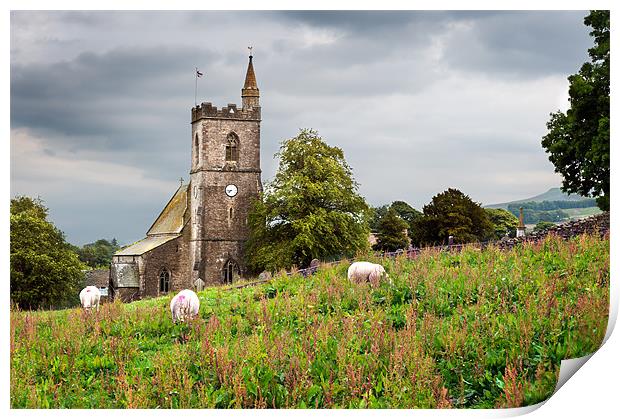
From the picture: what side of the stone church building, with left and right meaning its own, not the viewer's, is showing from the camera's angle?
front

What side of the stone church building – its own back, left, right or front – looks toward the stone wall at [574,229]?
front

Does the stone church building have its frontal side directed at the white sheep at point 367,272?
yes

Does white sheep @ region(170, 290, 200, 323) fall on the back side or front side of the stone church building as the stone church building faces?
on the front side

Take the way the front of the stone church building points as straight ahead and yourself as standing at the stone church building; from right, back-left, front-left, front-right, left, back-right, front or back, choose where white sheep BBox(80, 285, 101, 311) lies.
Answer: front
